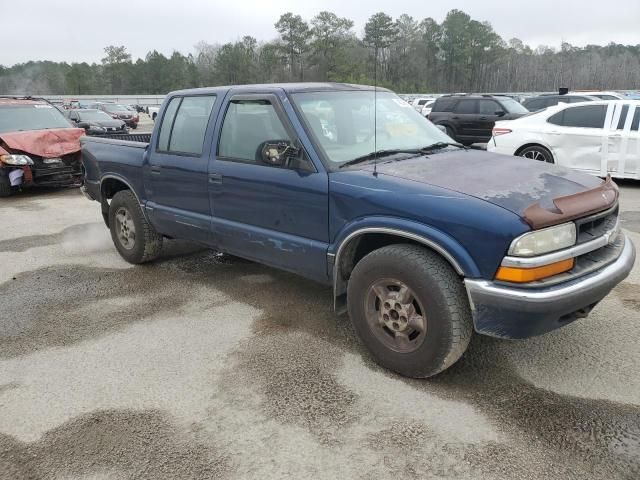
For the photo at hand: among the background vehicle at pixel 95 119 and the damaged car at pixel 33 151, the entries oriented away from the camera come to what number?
0

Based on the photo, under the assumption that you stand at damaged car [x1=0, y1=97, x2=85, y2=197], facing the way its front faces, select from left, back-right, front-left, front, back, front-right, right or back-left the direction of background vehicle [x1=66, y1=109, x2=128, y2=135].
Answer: back-left

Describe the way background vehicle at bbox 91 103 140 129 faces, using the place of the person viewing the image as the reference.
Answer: facing the viewer and to the right of the viewer

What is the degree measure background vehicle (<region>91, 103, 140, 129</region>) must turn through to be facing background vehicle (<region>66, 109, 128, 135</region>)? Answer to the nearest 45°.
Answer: approximately 45° to its right

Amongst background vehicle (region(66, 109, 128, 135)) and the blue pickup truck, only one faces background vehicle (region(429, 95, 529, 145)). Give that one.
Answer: background vehicle (region(66, 109, 128, 135))

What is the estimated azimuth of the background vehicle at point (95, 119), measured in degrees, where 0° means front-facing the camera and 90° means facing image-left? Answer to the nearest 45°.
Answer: approximately 315°

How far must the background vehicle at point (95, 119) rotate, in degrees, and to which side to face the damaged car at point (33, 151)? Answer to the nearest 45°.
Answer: approximately 45° to its right

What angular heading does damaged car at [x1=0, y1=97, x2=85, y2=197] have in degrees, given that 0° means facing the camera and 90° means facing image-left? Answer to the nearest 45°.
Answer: approximately 315°

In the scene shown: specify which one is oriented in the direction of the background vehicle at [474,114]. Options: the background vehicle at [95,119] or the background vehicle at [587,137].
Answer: the background vehicle at [95,119]

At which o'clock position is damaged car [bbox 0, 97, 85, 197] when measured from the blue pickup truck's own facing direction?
The damaged car is roughly at 6 o'clock from the blue pickup truck.

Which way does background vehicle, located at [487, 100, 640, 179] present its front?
to the viewer's right
